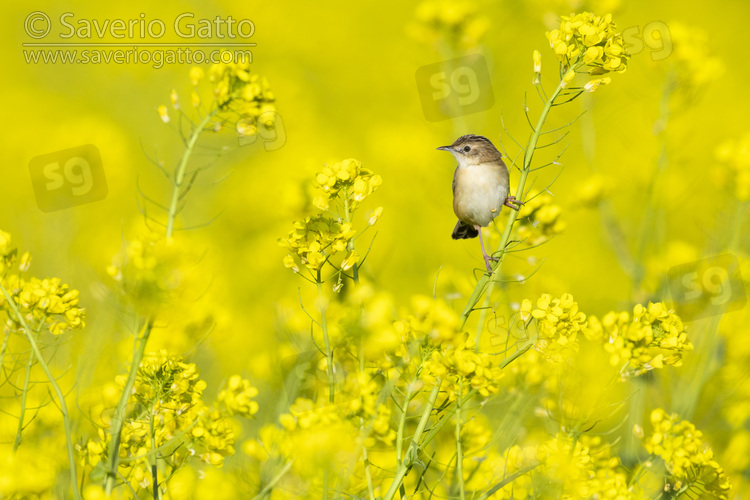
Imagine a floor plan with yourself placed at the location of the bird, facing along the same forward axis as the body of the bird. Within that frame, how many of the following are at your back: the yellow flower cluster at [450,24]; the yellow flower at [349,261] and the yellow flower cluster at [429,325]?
1

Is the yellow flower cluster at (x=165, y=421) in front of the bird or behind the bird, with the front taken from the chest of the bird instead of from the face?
in front

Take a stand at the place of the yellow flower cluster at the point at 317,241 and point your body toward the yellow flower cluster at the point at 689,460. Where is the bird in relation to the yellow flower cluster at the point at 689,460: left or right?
left

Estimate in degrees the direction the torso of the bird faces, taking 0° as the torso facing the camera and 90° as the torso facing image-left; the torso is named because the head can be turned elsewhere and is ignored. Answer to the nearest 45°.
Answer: approximately 0°

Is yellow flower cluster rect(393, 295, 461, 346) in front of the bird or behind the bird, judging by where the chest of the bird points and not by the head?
in front

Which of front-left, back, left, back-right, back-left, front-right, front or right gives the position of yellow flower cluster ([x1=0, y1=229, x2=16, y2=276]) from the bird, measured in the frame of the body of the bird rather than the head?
front-right

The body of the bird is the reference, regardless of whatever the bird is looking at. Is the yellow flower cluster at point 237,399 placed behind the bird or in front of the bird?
in front

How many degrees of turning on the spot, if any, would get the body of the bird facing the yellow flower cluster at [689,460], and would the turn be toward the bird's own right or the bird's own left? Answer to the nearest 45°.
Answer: approximately 45° to the bird's own left
